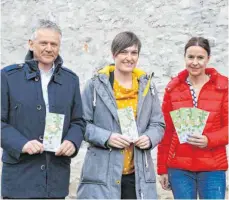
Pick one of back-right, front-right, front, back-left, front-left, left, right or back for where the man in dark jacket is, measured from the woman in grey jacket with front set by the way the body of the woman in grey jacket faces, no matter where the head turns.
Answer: front-right

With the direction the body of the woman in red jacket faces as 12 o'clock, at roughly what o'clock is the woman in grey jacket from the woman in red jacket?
The woman in grey jacket is roughly at 2 o'clock from the woman in red jacket.

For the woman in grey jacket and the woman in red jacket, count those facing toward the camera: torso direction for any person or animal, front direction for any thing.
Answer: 2

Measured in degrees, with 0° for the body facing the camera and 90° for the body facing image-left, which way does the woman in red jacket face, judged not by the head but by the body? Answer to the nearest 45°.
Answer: approximately 0°

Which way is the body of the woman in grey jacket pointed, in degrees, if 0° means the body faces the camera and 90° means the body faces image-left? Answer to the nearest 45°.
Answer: approximately 0°

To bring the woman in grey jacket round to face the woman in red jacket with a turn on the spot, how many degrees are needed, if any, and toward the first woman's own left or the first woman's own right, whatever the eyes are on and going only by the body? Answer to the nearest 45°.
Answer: approximately 90° to the first woman's own left

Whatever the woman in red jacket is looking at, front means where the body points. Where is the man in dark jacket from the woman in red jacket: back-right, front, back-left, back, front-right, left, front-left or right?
front-right
